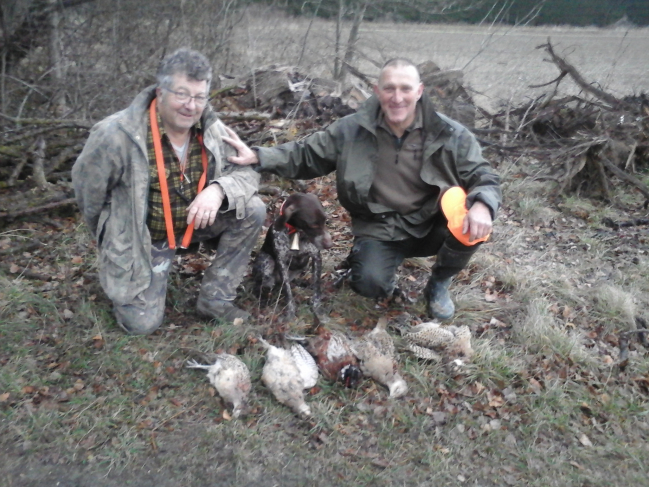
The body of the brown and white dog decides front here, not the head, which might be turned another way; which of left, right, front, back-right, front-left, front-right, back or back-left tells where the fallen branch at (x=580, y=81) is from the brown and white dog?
left

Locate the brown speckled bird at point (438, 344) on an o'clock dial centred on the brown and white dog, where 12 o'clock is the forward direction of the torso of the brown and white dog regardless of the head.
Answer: The brown speckled bird is roughly at 11 o'clock from the brown and white dog.

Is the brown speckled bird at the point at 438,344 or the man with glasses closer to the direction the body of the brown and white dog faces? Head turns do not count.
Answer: the brown speckled bird

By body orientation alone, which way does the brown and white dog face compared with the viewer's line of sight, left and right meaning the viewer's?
facing the viewer and to the right of the viewer

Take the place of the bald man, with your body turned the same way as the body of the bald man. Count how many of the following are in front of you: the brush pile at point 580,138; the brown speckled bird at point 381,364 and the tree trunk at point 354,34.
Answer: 1

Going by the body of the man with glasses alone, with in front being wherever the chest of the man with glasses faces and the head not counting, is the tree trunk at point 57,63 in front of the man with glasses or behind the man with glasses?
behind

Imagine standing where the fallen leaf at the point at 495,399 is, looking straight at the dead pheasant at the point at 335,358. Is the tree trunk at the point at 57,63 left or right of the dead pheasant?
right

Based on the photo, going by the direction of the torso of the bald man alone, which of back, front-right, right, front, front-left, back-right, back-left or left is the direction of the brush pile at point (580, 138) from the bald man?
back-left

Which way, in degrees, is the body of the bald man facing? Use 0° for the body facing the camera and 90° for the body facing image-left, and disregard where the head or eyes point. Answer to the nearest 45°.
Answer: approximately 0°

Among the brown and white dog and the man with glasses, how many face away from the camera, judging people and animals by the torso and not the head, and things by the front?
0

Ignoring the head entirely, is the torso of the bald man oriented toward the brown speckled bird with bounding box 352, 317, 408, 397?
yes

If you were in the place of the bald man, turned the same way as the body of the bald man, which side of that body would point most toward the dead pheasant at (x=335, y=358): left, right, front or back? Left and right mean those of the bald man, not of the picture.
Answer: front

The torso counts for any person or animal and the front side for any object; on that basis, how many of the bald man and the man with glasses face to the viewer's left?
0
